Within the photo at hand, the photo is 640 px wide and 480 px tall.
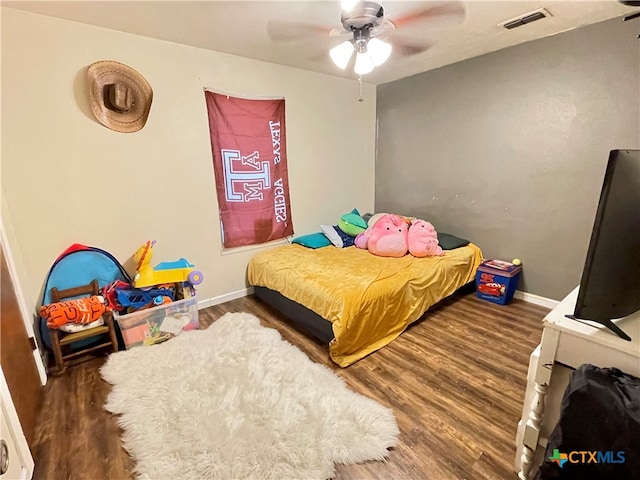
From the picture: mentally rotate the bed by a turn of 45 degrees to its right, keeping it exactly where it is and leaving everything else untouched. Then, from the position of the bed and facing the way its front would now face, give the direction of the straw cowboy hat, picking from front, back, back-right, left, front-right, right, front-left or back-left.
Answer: front

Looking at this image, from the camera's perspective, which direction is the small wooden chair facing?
toward the camera

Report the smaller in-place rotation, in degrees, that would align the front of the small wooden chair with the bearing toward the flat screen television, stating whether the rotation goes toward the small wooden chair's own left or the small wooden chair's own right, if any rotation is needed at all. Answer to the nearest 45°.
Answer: approximately 45° to the small wooden chair's own left

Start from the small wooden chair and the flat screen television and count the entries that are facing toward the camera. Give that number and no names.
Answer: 1

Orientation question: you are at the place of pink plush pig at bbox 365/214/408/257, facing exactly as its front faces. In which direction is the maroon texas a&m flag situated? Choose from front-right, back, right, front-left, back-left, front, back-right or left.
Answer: back-right

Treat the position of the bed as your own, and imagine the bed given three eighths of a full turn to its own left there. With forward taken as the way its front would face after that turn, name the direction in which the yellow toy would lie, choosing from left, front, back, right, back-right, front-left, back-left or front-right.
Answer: back

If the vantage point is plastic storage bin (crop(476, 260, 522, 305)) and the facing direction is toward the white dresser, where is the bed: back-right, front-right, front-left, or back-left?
front-right

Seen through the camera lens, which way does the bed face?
facing the viewer and to the left of the viewer

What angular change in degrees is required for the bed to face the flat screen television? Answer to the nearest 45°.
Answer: approximately 90° to its left

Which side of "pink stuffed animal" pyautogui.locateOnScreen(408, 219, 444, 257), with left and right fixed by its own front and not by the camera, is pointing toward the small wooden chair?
right

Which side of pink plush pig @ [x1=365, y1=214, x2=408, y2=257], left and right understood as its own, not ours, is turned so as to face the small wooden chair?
right

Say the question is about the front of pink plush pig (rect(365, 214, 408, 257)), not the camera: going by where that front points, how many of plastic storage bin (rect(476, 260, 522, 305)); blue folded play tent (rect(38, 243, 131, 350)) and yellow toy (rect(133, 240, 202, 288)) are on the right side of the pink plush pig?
2
